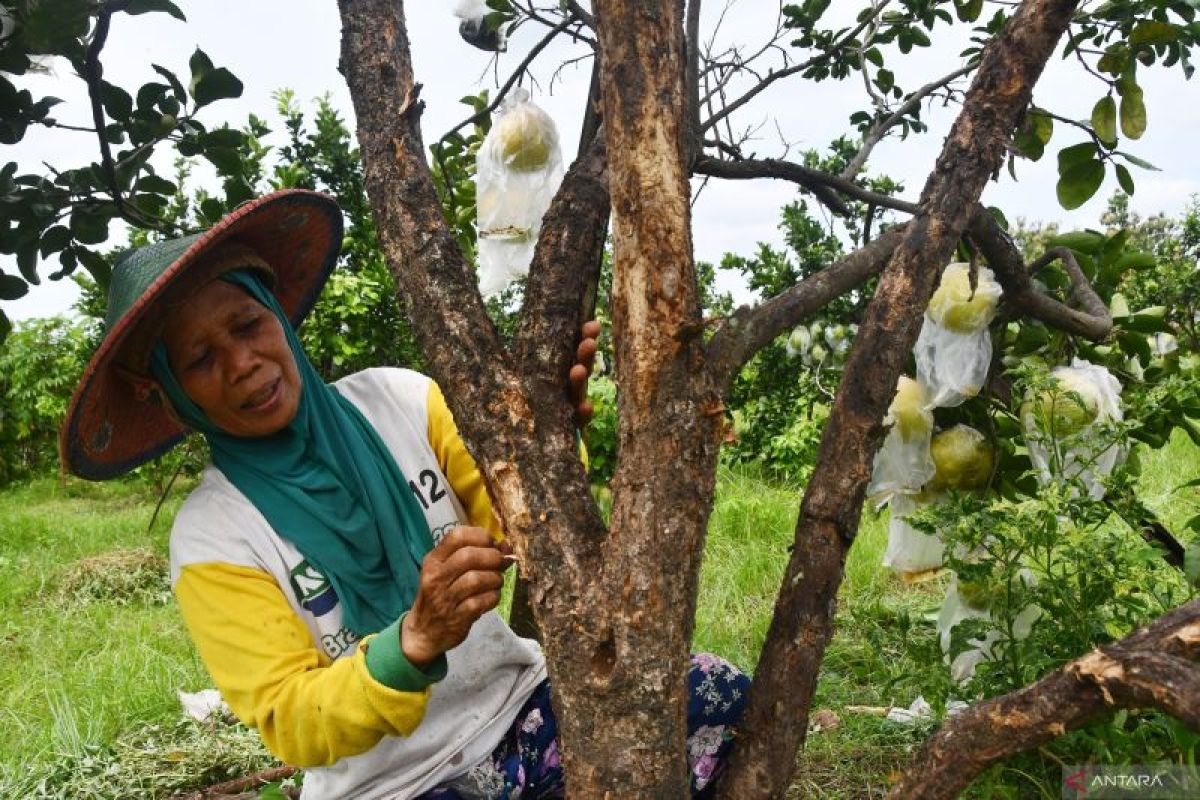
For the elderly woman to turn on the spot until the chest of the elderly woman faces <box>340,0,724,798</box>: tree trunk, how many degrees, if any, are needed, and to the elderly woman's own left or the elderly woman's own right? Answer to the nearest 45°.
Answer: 0° — they already face it

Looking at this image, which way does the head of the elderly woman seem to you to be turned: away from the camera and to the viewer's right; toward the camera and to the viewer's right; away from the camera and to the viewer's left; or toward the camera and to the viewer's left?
toward the camera and to the viewer's right

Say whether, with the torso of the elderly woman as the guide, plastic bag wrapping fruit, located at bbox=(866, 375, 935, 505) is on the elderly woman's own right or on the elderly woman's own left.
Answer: on the elderly woman's own left

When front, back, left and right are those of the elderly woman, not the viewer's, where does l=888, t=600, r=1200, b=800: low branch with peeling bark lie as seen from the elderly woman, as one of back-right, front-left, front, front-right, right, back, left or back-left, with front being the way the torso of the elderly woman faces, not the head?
front

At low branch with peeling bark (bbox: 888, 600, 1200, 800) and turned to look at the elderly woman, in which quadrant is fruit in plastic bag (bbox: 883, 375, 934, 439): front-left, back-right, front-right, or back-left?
front-right

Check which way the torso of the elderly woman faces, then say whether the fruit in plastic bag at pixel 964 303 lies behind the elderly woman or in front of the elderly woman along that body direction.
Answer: in front

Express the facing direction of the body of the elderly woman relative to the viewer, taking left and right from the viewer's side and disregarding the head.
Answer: facing the viewer and to the right of the viewer

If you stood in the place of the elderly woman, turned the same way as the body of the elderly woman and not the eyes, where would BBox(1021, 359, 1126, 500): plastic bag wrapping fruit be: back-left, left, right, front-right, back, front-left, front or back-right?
front-left

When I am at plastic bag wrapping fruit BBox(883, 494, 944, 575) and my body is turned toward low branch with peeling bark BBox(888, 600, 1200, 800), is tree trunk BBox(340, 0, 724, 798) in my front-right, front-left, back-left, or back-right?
front-right
